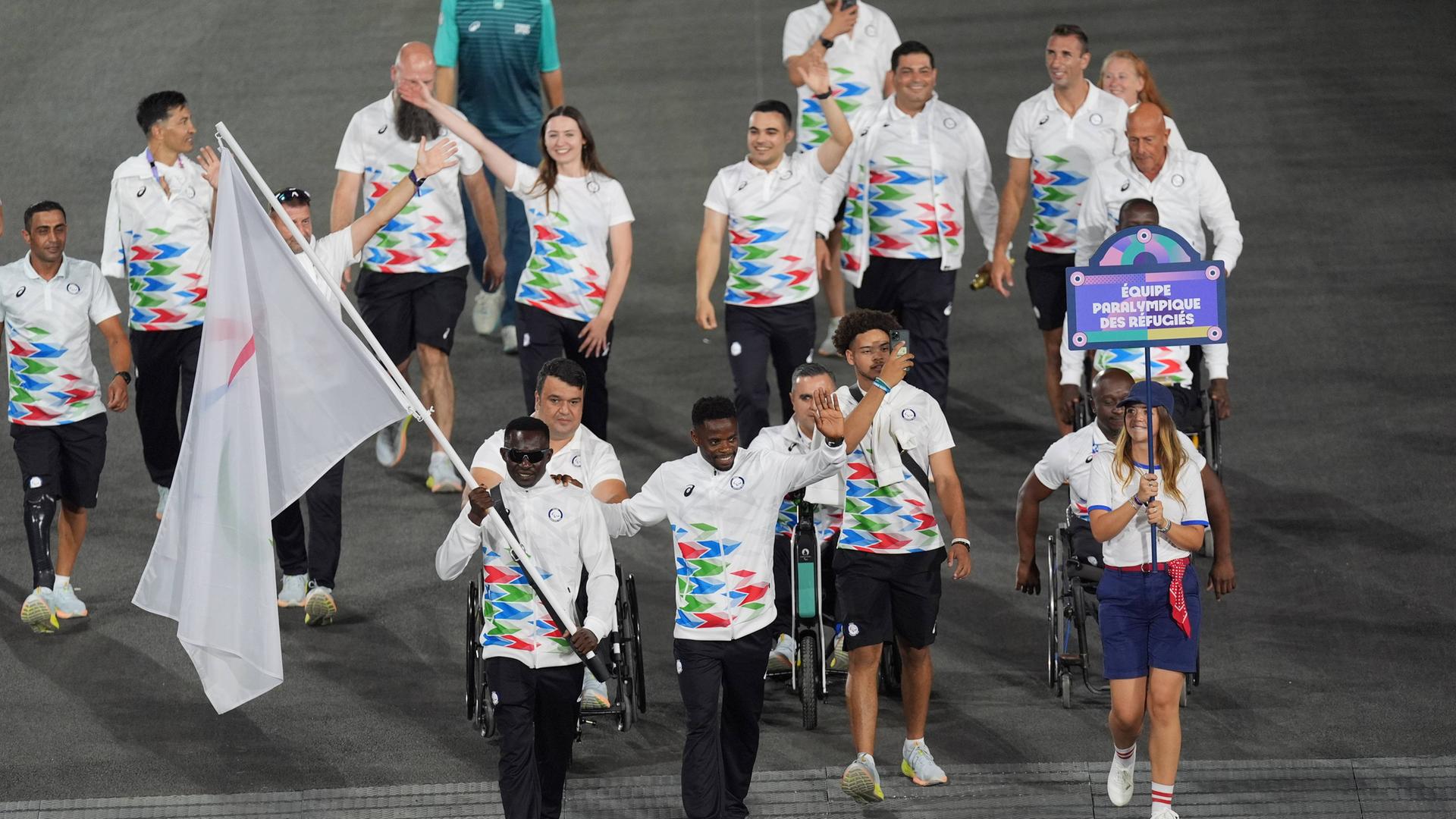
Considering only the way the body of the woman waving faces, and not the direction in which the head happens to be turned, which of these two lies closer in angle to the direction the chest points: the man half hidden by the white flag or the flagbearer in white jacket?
the flagbearer in white jacket

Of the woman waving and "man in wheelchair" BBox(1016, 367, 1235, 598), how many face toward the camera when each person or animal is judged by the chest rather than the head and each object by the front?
2

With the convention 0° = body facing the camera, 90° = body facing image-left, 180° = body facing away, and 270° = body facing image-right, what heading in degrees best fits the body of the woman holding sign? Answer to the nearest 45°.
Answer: approximately 0°

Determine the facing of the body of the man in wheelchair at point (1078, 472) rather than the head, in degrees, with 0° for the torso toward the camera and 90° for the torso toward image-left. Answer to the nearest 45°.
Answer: approximately 0°

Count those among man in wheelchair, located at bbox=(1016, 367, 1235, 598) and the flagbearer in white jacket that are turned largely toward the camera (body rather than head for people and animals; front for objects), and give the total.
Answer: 2

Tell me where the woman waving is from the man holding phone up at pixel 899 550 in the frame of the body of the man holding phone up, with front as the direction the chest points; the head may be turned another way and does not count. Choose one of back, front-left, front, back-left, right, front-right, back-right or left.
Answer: back-right
